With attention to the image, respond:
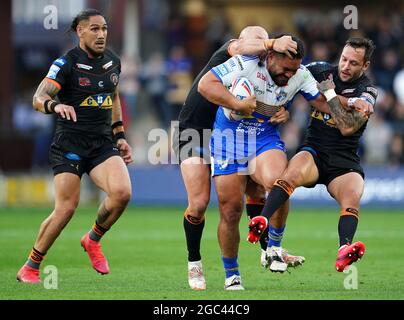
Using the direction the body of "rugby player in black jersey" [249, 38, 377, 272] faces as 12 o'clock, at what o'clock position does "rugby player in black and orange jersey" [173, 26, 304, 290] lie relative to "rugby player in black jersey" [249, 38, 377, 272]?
"rugby player in black and orange jersey" [173, 26, 304, 290] is roughly at 1 o'clock from "rugby player in black jersey" [249, 38, 377, 272].

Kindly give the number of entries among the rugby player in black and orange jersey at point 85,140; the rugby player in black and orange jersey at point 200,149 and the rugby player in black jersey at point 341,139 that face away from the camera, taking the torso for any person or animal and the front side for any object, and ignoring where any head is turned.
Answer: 0

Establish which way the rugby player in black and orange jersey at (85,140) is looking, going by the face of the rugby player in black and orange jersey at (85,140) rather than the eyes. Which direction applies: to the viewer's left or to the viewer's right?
to the viewer's right

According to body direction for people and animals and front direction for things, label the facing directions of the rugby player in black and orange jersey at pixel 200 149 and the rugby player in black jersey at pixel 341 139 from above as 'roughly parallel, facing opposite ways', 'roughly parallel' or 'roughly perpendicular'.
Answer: roughly perpendicular

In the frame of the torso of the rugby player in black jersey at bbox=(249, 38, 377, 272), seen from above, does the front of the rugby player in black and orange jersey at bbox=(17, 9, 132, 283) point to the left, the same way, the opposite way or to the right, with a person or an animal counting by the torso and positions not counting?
to the left

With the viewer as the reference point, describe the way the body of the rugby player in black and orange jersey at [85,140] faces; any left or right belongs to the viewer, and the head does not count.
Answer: facing the viewer and to the right of the viewer

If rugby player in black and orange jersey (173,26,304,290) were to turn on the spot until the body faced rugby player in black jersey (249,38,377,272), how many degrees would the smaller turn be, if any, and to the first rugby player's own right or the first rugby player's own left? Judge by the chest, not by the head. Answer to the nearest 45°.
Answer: approximately 45° to the first rugby player's own left

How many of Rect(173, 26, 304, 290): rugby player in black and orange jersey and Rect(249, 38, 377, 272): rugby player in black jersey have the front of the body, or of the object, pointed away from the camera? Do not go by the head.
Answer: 0

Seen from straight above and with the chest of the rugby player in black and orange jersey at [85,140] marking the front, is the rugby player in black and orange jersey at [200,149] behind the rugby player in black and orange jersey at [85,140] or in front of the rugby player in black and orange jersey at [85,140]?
in front

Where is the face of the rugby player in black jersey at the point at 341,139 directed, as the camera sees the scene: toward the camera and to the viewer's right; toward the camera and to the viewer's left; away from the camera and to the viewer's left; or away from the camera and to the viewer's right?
toward the camera and to the viewer's left

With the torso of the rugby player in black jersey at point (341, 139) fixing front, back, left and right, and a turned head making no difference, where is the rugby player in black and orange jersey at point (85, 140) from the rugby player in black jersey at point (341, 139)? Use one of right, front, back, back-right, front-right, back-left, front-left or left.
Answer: front-right

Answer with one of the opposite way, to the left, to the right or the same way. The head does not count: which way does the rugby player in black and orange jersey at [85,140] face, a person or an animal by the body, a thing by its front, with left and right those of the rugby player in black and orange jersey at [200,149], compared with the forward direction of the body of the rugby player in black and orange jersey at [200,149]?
the same way

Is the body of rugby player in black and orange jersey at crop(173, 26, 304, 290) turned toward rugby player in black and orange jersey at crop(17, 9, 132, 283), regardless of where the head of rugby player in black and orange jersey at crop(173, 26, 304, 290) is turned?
no

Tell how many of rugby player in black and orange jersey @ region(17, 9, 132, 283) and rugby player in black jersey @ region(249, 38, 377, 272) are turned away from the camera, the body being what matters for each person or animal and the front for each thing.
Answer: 0
